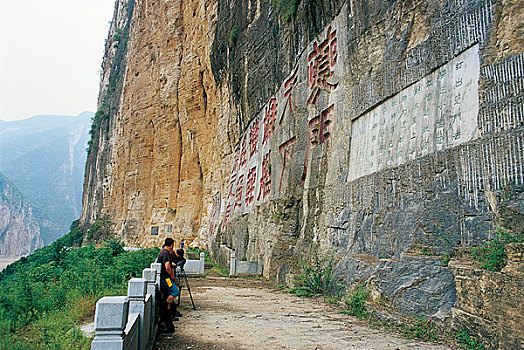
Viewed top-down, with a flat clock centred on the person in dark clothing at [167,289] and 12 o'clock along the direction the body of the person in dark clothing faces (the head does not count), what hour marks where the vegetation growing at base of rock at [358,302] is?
The vegetation growing at base of rock is roughly at 12 o'clock from the person in dark clothing.

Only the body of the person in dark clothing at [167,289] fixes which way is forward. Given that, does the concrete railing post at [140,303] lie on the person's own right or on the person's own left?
on the person's own right

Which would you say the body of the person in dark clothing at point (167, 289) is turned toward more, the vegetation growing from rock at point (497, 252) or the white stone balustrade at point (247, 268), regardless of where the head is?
the vegetation growing from rock

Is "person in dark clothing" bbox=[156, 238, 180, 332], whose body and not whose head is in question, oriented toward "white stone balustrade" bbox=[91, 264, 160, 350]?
no

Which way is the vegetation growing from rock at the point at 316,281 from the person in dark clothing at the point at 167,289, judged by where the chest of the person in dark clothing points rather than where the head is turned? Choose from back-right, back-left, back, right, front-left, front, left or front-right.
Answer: front-left

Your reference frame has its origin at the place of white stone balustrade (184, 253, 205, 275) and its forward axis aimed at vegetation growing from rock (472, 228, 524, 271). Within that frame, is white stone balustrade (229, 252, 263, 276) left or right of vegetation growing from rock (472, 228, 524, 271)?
left

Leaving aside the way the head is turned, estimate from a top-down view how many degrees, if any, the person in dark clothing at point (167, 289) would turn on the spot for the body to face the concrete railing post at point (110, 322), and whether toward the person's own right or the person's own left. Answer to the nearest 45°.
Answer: approximately 90° to the person's own right

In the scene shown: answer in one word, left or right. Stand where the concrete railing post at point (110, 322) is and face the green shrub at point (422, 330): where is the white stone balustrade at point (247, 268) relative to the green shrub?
left

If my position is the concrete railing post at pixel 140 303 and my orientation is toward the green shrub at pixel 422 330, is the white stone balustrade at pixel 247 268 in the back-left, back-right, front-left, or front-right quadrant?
front-left

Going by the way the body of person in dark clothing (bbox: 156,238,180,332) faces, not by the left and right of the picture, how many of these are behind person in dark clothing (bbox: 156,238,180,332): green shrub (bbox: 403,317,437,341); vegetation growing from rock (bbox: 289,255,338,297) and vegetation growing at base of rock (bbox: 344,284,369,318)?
0

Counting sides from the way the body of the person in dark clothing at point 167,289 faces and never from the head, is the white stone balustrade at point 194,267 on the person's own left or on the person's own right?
on the person's own left

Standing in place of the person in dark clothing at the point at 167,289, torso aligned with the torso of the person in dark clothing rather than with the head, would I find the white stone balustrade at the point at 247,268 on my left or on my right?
on my left

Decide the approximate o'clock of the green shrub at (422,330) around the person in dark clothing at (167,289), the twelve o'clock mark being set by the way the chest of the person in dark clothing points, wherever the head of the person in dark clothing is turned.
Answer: The green shrub is roughly at 1 o'clock from the person in dark clothing.

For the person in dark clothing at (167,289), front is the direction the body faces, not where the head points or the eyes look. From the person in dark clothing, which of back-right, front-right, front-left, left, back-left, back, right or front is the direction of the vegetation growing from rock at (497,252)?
front-right

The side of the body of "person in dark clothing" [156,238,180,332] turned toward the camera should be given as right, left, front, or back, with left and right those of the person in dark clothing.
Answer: right

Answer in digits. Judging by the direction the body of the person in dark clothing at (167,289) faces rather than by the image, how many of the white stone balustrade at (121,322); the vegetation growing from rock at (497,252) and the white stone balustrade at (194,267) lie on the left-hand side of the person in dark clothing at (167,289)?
1

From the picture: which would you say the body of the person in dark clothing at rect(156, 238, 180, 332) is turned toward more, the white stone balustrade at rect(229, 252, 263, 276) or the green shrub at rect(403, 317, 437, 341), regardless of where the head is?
the green shrub
